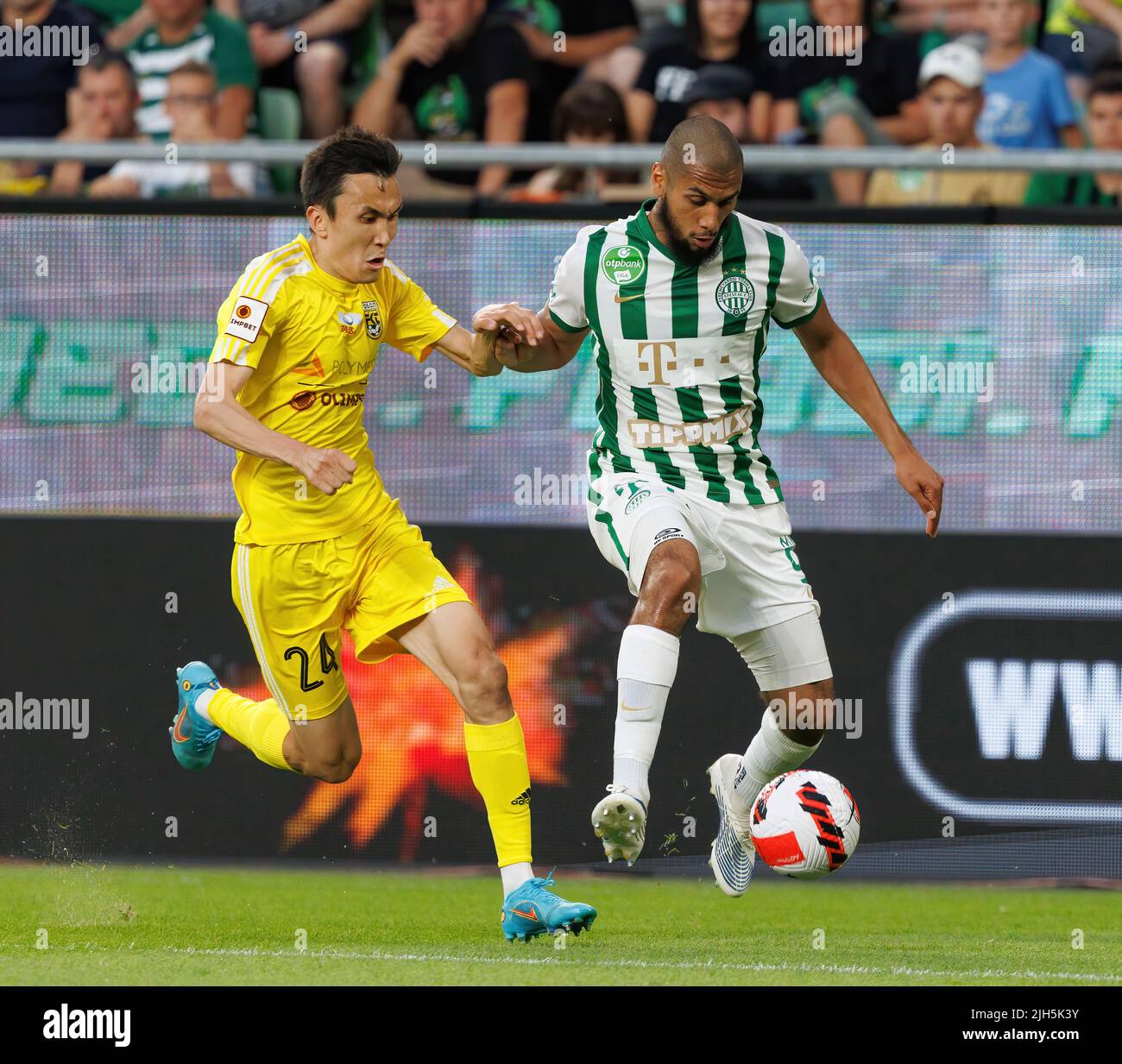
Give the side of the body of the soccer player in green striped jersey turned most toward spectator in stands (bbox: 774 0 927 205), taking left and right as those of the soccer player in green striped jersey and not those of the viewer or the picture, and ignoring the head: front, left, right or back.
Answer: back

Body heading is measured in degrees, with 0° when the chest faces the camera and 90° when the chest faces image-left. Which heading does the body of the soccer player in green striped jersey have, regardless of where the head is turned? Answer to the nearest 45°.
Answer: approximately 0°

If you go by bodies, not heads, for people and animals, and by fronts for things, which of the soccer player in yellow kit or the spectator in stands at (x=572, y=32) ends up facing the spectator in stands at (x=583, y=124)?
the spectator in stands at (x=572, y=32)

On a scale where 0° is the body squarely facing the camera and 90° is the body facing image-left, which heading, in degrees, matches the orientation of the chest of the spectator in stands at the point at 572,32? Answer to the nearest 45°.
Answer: approximately 0°

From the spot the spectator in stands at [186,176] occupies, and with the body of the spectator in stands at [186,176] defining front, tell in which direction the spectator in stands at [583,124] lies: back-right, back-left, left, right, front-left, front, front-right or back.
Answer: left

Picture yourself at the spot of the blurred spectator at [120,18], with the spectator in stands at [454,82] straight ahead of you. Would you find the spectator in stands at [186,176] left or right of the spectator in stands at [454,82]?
right

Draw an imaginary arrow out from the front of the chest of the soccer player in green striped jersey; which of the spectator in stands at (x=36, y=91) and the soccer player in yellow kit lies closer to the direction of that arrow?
the soccer player in yellow kit

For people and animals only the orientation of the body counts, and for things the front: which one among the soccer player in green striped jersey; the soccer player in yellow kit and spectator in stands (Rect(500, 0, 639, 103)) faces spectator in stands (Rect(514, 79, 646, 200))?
spectator in stands (Rect(500, 0, 639, 103))

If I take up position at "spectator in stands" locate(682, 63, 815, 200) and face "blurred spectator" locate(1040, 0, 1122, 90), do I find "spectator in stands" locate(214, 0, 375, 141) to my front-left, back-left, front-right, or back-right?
back-left
